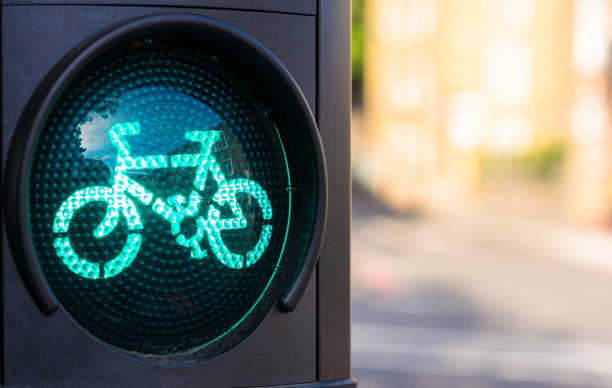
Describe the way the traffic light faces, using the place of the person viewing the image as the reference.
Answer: facing the viewer

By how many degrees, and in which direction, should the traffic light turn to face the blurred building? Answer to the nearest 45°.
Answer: approximately 135° to its left
